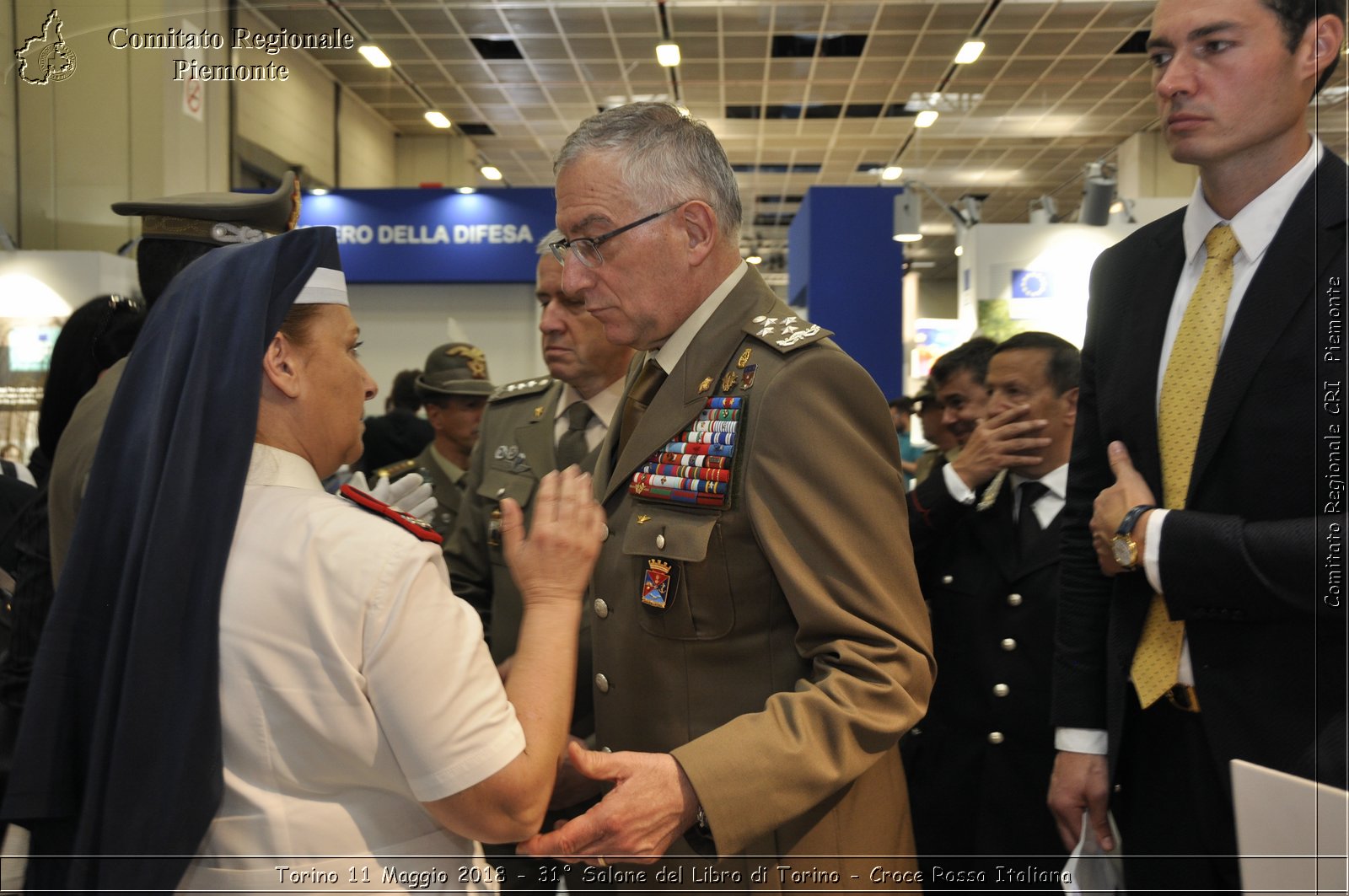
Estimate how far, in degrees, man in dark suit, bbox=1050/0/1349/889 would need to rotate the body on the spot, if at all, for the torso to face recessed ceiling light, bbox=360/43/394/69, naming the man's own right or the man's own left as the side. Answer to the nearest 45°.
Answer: approximately 90° to the man's own right

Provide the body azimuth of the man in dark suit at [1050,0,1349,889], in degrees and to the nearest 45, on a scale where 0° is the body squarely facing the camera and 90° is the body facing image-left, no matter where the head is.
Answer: approximately 45°

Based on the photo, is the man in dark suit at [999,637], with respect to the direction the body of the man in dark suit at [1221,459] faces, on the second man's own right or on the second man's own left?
on the second man's own right

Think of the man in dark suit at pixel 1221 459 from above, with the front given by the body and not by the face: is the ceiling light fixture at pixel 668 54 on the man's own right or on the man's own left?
on the man's own right

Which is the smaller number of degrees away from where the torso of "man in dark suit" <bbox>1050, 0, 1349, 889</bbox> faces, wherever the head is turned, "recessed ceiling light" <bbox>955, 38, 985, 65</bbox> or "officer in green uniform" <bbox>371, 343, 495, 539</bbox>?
the officer in green uniform

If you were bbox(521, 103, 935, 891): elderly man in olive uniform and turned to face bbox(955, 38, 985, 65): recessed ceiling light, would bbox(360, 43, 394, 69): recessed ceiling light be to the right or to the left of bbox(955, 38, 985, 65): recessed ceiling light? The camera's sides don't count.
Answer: left

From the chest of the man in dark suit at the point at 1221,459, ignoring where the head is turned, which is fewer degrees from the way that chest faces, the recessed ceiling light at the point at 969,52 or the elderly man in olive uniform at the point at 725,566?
the elderly man in olive uniform
